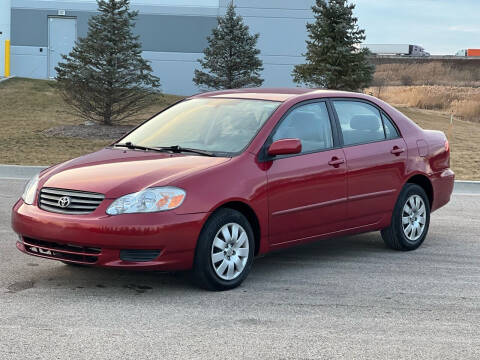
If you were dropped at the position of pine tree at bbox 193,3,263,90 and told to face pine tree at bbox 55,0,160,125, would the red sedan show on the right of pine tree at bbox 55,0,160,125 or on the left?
left

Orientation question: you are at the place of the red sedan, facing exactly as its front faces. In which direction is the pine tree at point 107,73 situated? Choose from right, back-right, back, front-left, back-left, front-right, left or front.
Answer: back-right

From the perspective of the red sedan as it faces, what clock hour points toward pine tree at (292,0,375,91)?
The pine tree is roughly at 5 o'clock from the red sedan.

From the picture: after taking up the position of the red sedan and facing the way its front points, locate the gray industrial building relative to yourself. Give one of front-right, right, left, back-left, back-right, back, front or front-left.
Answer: back-right

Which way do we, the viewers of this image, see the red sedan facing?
facing the viewer and to the left of the viewer

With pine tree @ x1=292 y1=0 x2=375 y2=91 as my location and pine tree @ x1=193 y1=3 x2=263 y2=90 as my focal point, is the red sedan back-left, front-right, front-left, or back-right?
front-left

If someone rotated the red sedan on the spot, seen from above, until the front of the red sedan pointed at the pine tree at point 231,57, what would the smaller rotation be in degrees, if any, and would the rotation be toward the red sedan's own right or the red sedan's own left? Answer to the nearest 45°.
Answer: approximately 135° to the red sedan's own right
